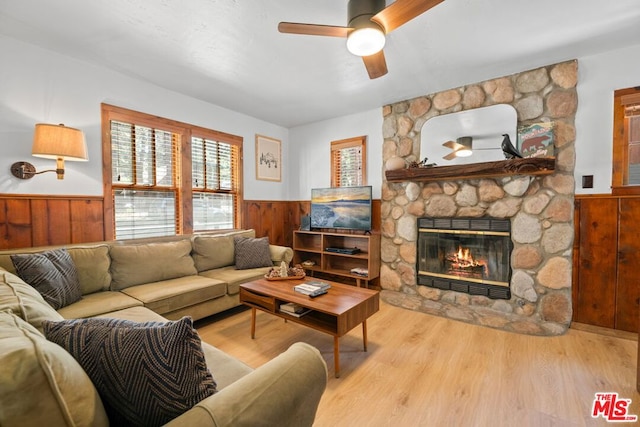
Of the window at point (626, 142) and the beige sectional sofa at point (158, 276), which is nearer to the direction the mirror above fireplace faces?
the beige sectional sofa

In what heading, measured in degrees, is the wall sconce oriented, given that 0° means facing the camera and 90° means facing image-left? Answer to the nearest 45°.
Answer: approximately 315°

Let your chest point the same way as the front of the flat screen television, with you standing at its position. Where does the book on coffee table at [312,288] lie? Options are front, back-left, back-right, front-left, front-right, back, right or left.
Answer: front-left

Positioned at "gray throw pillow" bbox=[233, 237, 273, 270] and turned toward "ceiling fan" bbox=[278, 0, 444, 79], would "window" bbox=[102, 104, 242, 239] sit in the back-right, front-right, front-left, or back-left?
back-right

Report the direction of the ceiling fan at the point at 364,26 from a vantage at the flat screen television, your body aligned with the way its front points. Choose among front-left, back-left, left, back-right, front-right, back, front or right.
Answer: front-left

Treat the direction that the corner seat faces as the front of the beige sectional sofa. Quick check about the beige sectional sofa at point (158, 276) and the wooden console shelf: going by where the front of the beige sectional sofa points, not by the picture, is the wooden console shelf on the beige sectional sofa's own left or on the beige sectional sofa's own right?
on the beige sectional sofa's own left

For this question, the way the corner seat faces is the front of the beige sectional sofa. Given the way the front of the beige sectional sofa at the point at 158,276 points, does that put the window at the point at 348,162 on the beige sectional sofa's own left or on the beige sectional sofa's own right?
on the beige sectional sofa's own left

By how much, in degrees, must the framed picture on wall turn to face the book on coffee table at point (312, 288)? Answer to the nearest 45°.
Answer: approximately 45° to its right

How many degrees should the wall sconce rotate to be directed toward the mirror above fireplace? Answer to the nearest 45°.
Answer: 0° — it already faces it
